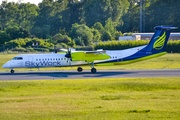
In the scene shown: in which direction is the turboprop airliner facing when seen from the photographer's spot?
facing to the left of the viewer
